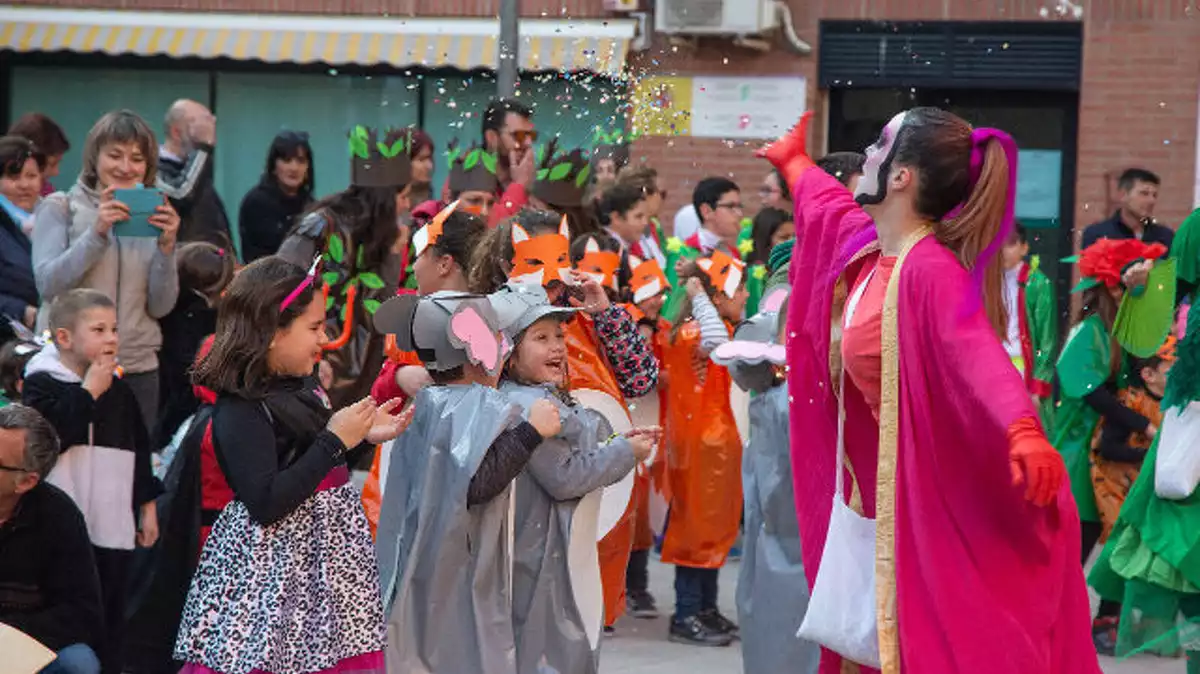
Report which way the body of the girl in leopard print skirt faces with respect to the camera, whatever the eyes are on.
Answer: to the viewer's right

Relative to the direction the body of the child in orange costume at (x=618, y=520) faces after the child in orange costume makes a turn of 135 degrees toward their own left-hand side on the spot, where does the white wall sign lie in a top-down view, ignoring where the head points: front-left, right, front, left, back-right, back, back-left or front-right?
front

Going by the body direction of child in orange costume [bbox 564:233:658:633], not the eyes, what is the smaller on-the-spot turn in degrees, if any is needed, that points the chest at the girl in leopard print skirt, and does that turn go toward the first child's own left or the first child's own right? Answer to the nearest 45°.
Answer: approximately 90° to the first child's own right

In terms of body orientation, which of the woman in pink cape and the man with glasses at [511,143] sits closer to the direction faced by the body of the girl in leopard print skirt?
the woman in pink cape

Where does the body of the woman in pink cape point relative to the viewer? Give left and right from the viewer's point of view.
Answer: facing to the left of the viewer

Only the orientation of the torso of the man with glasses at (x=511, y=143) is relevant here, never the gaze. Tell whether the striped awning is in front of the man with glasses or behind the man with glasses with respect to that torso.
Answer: behind

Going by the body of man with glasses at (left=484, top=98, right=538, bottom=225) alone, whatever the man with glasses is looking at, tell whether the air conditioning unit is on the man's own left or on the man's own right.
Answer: on the man's own left

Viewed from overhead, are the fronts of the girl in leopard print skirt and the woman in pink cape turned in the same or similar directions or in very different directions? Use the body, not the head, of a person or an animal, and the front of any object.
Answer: very different directions

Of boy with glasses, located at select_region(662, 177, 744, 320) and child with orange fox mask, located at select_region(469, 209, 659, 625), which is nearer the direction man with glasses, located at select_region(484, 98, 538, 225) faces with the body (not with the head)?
the child with orange fox mask
